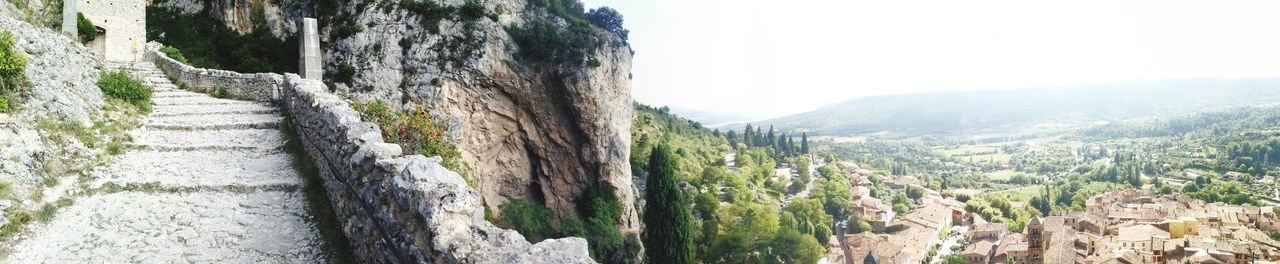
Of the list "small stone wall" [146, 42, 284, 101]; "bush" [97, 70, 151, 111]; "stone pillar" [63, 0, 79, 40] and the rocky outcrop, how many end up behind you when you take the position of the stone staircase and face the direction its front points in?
4

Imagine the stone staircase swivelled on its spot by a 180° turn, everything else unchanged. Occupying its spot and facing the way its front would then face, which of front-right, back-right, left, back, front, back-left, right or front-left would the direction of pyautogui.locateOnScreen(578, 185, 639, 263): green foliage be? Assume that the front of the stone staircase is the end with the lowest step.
front-right

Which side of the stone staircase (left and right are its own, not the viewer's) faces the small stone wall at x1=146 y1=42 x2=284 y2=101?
back

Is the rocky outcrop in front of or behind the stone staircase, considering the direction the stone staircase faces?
behind

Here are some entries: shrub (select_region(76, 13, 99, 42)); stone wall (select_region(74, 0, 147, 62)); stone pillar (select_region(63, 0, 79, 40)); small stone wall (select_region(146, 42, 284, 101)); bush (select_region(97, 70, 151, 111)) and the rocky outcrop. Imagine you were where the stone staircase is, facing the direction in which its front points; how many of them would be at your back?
6

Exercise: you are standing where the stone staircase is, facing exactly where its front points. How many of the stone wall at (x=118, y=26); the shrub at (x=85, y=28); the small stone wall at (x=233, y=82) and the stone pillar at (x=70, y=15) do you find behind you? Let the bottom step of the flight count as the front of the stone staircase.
4

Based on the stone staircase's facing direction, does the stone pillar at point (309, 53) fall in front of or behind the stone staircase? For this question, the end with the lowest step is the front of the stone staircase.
behind

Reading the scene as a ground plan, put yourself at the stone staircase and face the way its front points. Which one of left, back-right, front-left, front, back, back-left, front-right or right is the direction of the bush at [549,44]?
back-left

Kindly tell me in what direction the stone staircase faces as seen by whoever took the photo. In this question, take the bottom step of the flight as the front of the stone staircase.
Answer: facing the viewer

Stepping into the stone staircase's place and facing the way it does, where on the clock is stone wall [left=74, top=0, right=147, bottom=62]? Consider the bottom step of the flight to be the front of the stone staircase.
The stone wall is roughly at 6 o'clock from the stone staircase.

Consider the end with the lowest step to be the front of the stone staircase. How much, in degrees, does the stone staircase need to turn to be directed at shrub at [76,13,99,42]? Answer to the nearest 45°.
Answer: approximately 180°

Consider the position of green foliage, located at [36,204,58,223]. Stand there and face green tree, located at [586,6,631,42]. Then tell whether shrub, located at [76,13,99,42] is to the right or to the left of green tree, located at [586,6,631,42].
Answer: left

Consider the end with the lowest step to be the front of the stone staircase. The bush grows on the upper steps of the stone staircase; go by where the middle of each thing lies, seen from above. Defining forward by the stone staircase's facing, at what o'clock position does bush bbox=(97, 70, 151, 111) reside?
The bush is roughly at 6 o'clock from the stone staircase.

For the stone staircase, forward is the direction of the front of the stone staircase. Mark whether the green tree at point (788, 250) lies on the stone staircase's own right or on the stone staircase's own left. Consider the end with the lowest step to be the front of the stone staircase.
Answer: on the stone staircase's own left

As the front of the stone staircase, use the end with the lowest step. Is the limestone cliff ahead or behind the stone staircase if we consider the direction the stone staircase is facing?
behind

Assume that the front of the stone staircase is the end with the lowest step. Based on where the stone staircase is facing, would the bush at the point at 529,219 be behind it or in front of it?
behind

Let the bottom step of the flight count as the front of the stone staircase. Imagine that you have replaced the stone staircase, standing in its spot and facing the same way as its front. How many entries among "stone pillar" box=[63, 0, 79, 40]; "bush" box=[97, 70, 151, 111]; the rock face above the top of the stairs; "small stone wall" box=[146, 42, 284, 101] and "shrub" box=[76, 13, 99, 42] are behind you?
5
